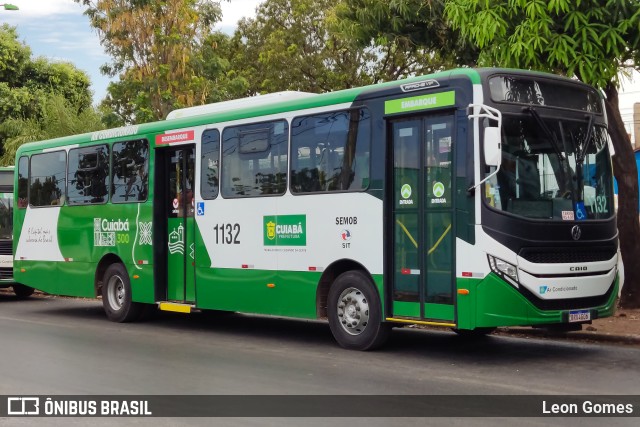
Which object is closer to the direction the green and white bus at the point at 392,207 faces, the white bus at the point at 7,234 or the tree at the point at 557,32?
the tree

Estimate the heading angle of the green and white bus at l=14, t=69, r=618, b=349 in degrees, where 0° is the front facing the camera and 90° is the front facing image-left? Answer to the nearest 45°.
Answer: approximately 315°

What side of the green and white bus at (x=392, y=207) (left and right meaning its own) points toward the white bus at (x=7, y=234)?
back

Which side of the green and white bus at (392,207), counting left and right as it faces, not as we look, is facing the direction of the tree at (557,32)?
left

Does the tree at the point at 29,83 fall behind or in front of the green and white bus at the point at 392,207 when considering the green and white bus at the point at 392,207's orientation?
behind

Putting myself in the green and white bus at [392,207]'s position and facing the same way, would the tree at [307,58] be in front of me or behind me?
behind
